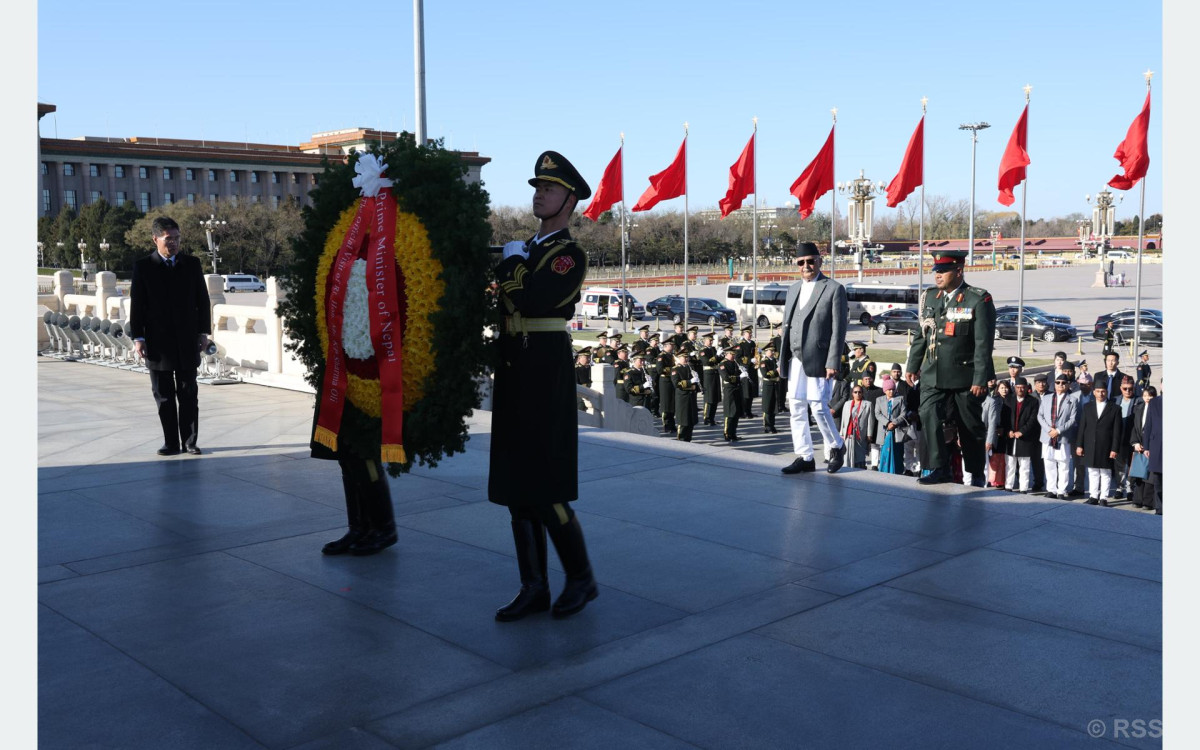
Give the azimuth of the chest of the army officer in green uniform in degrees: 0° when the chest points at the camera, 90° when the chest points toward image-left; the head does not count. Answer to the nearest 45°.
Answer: approximately 45°

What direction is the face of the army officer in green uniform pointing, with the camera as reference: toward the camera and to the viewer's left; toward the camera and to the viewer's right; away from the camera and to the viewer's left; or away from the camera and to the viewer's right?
toward the camera and to the viewer's left

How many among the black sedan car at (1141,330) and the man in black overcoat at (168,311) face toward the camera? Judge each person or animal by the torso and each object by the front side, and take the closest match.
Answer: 1

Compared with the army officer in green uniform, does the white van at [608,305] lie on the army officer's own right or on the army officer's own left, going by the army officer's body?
on the army officer's own right

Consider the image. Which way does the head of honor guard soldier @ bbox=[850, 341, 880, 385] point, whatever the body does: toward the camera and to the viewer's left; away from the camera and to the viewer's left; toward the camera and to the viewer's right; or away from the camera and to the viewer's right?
toward the camera and to the viewer's left

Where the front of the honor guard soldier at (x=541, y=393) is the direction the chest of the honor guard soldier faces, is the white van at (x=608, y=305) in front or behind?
behind

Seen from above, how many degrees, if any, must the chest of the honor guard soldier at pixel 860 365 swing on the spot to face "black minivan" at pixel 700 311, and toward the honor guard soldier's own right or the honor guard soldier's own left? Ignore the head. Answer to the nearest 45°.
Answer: approximately 135° to the honor guard soldier's own right

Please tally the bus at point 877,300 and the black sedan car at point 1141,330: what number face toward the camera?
0

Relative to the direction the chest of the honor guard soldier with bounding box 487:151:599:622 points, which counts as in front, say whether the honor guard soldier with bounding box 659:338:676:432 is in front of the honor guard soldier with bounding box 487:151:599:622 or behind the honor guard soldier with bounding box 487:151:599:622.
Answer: behind
